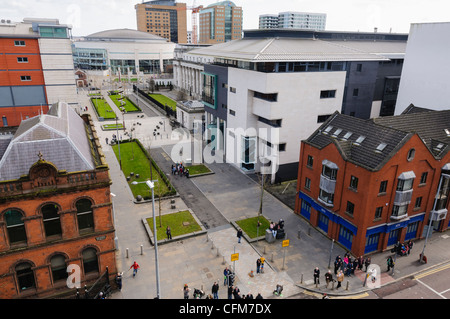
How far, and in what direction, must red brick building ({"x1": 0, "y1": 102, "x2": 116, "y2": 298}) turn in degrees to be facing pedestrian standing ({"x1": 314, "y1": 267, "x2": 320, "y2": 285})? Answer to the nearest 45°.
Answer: approximately 45° to its left

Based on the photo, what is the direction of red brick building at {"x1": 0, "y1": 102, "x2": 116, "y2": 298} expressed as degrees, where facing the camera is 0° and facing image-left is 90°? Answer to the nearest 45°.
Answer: approximately 0°

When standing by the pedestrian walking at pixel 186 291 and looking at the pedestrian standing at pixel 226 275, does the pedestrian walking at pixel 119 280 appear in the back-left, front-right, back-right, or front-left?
back-left

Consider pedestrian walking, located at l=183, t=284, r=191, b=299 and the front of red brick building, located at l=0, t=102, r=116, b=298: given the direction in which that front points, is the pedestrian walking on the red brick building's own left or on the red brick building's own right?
on the red brick building's own left

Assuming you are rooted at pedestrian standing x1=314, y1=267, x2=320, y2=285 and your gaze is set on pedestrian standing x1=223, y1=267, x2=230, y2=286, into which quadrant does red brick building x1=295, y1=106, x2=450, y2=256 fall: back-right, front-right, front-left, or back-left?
back-right

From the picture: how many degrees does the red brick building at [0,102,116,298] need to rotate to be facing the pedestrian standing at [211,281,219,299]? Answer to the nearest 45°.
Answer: approximately 45° to its left

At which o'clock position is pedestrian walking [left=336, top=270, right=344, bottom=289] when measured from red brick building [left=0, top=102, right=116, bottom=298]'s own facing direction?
The pedestrian walking is roughly at 10 o'clock from the red brick building.
